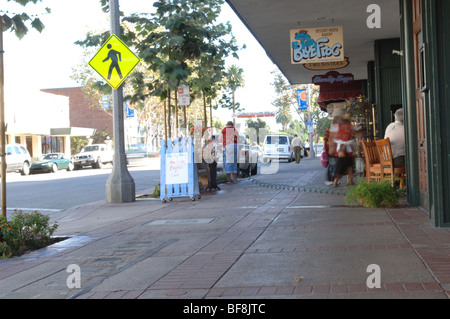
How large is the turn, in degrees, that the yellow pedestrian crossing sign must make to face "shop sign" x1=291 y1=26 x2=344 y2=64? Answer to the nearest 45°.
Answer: approximately 90° to its left

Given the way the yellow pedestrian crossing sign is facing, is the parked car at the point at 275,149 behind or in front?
behind

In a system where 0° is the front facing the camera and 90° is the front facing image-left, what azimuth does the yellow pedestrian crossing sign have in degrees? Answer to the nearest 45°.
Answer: approximately 0°

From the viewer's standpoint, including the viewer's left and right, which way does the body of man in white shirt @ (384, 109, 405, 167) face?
facing away from the viewer

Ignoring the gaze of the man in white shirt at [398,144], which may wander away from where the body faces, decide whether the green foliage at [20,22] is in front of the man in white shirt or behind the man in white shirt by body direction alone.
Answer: behind

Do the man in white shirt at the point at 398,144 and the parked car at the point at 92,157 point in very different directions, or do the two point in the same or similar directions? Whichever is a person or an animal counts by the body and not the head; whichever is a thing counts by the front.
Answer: very different directions

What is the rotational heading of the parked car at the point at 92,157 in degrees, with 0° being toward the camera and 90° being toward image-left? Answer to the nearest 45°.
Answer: approximately 45°

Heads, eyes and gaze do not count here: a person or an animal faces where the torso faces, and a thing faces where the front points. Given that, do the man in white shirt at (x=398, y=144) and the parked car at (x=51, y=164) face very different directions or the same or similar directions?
very different directions

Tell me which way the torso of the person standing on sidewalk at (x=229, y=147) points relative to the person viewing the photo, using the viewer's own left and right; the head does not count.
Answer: facing away from the viewer
